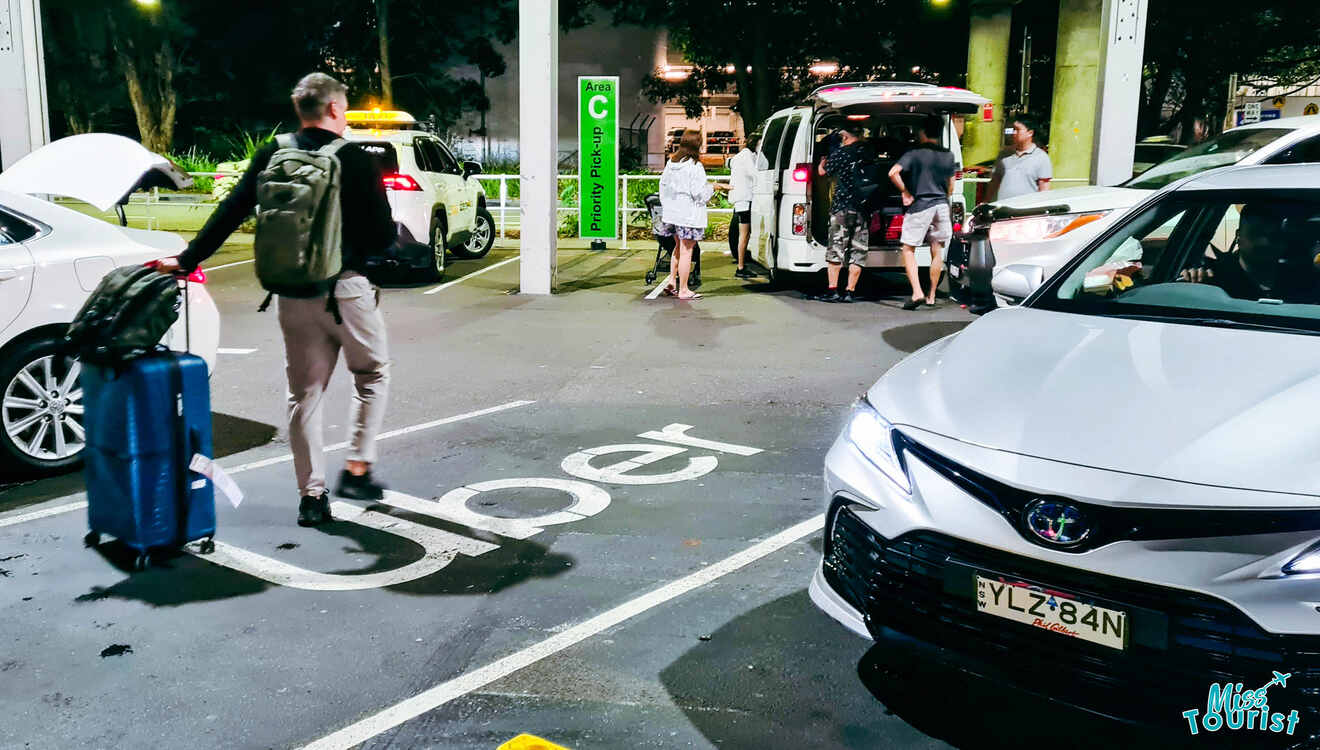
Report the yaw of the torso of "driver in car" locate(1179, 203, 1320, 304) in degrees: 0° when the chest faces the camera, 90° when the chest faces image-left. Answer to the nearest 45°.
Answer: approximately 45°

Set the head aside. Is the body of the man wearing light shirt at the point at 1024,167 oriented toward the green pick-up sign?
no

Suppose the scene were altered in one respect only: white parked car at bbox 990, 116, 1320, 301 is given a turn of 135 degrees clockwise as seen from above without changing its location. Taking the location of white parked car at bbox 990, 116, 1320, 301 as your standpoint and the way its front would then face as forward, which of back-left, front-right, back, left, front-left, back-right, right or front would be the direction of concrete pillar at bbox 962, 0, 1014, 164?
front

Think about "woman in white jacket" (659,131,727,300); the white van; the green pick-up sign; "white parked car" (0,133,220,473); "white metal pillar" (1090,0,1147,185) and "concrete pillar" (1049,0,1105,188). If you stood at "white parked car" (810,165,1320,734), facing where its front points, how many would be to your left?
0

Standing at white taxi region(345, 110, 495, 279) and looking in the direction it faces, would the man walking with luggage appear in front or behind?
behind

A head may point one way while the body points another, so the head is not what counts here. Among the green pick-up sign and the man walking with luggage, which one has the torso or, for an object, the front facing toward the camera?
the green pick-up sign

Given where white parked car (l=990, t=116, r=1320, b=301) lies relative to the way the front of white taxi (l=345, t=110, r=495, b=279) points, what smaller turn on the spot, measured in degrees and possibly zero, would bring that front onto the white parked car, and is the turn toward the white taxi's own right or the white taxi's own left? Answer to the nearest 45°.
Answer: approximately 90° to the white taxi's own right

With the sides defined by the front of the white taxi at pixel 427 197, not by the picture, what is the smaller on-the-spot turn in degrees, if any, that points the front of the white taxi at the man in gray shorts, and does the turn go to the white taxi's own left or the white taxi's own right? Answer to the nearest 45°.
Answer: approximately 90° to the white taxi's own right

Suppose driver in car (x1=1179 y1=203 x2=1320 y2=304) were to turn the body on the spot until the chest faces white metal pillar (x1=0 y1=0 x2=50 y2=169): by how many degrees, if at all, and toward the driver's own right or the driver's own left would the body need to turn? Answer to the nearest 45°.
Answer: approximately 45° to the driver's own right

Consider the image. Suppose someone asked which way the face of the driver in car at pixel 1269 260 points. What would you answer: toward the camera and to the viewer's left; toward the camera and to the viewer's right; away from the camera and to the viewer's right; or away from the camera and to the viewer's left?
toward the camera and to the viewer's left

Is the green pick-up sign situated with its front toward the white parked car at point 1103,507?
yes

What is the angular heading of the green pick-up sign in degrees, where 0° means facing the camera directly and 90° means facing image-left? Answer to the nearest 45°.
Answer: approximately 0°

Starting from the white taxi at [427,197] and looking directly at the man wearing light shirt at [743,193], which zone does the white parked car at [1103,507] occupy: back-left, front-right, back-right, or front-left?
front-right

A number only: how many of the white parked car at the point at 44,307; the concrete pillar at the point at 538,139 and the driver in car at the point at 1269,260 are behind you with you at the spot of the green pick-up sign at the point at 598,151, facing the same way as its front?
0

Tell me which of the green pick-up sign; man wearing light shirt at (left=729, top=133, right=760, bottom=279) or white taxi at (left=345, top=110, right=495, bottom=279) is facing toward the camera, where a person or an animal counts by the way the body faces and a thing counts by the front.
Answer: the green pick-up sign

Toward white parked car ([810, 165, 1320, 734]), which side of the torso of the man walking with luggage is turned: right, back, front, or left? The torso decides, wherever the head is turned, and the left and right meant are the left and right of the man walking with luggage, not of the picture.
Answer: right

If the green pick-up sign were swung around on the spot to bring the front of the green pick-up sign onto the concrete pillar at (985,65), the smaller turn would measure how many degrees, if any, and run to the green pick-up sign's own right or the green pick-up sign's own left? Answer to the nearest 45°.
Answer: approximately 135° to the green pick-up sign's own left

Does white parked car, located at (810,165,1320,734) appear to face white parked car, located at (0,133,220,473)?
no
